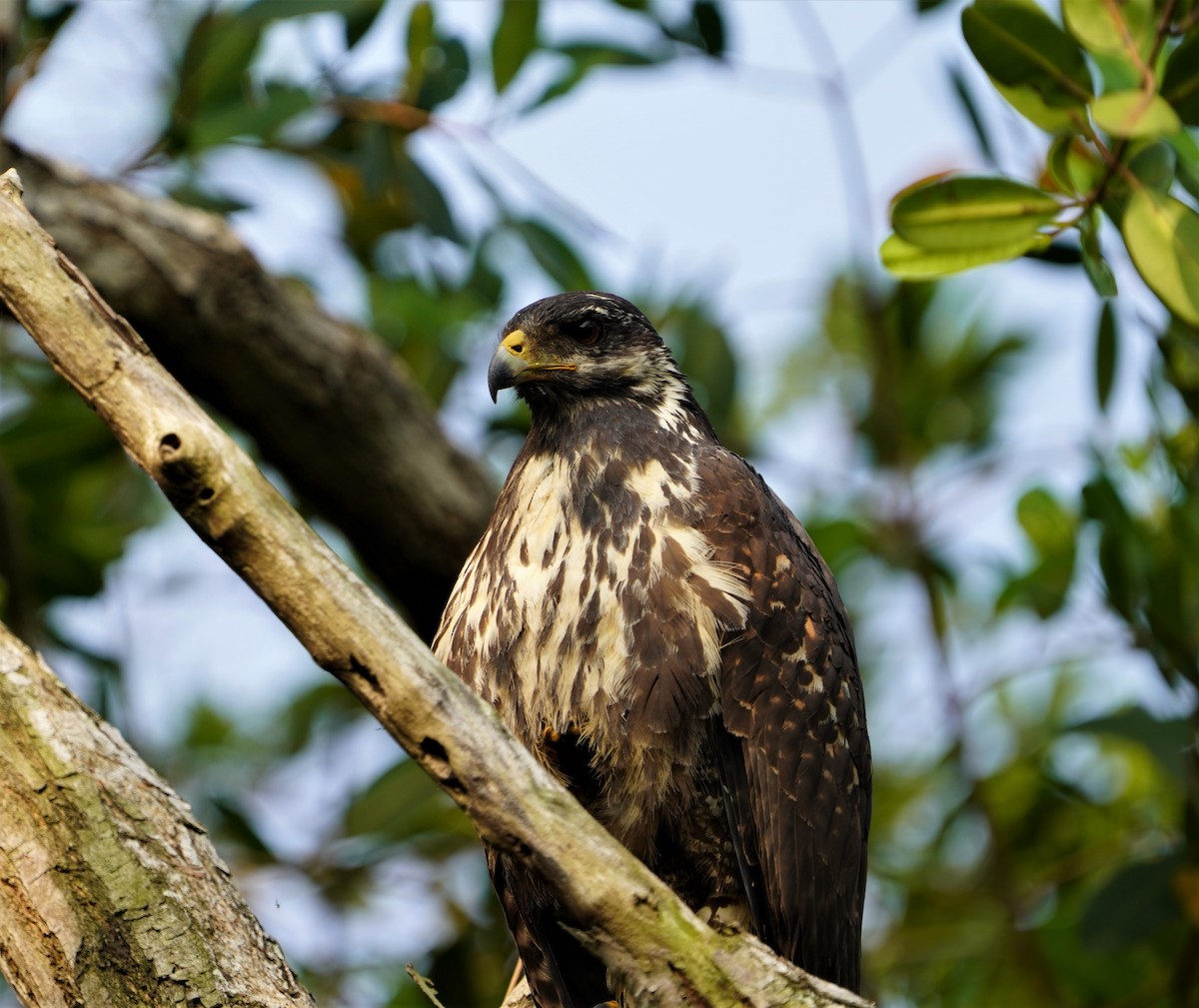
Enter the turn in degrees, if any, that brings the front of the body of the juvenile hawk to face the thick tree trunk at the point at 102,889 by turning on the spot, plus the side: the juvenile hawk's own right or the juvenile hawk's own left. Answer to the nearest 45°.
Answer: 0° — it already faces it

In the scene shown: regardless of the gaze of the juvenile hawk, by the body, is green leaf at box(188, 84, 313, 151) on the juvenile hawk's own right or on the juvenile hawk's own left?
on the juvenile hawk's own right

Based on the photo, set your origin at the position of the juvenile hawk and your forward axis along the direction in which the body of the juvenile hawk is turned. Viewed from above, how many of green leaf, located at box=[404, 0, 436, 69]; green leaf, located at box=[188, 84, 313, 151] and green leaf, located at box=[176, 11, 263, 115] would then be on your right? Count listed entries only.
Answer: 3

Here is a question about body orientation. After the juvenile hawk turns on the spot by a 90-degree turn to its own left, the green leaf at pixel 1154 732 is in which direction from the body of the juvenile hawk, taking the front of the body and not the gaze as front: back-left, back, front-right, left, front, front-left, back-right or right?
left

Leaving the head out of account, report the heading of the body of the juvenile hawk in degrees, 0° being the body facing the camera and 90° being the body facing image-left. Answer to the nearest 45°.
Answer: approximately 45°

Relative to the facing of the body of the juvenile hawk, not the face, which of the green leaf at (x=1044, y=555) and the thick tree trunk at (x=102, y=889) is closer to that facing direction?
the thick tree trunk

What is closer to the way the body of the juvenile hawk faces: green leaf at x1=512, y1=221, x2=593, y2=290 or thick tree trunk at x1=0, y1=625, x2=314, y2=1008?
the thick tree trunk

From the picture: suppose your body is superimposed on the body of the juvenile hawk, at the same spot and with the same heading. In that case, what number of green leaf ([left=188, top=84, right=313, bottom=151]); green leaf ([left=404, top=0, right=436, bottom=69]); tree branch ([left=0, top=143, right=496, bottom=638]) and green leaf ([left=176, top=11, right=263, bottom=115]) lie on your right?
4
